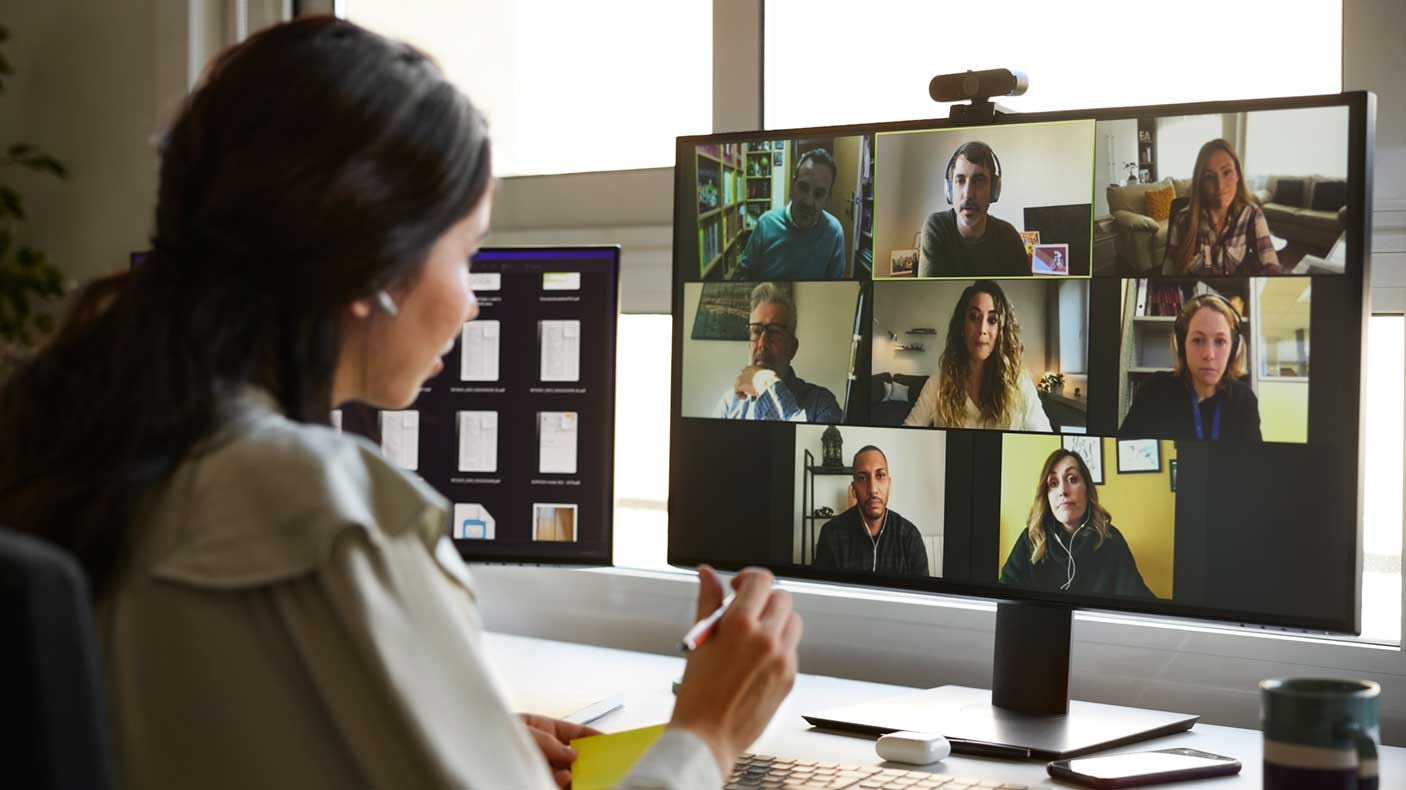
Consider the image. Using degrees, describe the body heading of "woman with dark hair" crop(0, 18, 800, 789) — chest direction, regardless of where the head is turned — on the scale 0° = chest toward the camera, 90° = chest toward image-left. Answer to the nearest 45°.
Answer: approximately 225°

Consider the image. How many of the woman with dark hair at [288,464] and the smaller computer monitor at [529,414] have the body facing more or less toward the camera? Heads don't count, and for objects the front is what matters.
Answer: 1

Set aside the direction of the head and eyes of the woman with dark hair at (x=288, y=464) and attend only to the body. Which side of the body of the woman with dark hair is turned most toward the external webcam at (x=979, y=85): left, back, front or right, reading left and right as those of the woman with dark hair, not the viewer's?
front

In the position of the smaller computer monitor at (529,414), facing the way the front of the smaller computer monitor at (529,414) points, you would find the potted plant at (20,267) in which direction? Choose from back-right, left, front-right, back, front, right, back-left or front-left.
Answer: back-right

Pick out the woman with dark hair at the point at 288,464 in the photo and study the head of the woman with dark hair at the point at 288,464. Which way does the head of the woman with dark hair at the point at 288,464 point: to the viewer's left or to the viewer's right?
to the viewer's right
